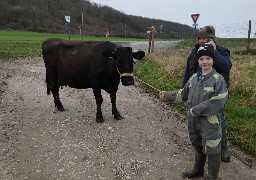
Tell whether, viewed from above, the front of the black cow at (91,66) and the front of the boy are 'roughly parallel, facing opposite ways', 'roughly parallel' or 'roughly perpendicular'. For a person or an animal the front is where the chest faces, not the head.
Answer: roughly perpendicular

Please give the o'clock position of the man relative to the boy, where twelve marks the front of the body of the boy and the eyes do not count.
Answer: The man is roughly at 5 o'clock from the boy.

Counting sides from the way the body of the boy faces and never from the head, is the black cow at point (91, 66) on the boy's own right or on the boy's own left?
on the boy's own right

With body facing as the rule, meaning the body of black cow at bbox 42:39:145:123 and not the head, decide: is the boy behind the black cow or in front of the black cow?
in front

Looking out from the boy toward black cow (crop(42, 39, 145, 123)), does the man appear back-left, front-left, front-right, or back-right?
front-right

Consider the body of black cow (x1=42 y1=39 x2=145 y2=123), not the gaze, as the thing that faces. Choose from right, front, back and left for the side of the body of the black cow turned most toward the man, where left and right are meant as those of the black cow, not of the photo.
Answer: front

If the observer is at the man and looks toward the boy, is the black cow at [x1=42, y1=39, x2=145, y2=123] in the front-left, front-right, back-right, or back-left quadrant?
back-right

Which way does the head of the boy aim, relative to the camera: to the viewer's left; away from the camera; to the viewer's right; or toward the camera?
toward the camera

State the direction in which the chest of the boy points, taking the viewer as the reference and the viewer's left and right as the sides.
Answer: facing the viewer and to the left of the viewer

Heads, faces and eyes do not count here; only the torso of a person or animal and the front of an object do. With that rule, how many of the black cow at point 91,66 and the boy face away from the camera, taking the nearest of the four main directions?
0

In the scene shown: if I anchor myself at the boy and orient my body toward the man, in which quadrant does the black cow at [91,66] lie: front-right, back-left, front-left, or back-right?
front-left
